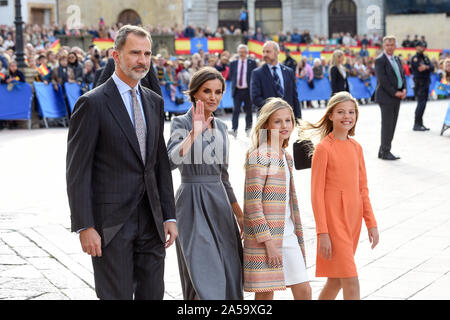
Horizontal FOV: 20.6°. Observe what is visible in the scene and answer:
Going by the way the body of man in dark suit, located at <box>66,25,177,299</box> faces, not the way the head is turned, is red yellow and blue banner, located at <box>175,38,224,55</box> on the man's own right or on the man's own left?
on the man's own left

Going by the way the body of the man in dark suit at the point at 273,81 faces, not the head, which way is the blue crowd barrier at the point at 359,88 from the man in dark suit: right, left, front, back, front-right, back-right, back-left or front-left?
back

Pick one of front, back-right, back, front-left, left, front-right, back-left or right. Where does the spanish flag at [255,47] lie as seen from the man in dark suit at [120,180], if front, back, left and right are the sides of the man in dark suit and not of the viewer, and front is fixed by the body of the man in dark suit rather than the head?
back-left

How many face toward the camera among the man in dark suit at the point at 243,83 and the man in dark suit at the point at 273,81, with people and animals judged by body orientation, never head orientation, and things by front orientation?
2

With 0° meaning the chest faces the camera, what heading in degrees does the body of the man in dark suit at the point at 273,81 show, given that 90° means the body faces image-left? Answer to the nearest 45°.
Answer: approximately 0°

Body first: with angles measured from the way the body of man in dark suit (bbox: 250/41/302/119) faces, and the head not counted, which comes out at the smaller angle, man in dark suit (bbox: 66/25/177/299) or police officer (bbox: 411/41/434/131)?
the man in dark suit

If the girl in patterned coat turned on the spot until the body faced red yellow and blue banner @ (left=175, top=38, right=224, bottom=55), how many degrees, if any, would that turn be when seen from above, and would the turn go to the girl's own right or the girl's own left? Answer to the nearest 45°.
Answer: approximately 135° to the girl's own left

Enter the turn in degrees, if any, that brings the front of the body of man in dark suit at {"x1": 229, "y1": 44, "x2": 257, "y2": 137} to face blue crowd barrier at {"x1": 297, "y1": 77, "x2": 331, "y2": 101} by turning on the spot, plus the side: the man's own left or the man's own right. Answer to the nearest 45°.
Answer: approximately 180°

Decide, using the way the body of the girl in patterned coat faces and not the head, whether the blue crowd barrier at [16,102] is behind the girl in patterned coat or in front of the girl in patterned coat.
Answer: behind
